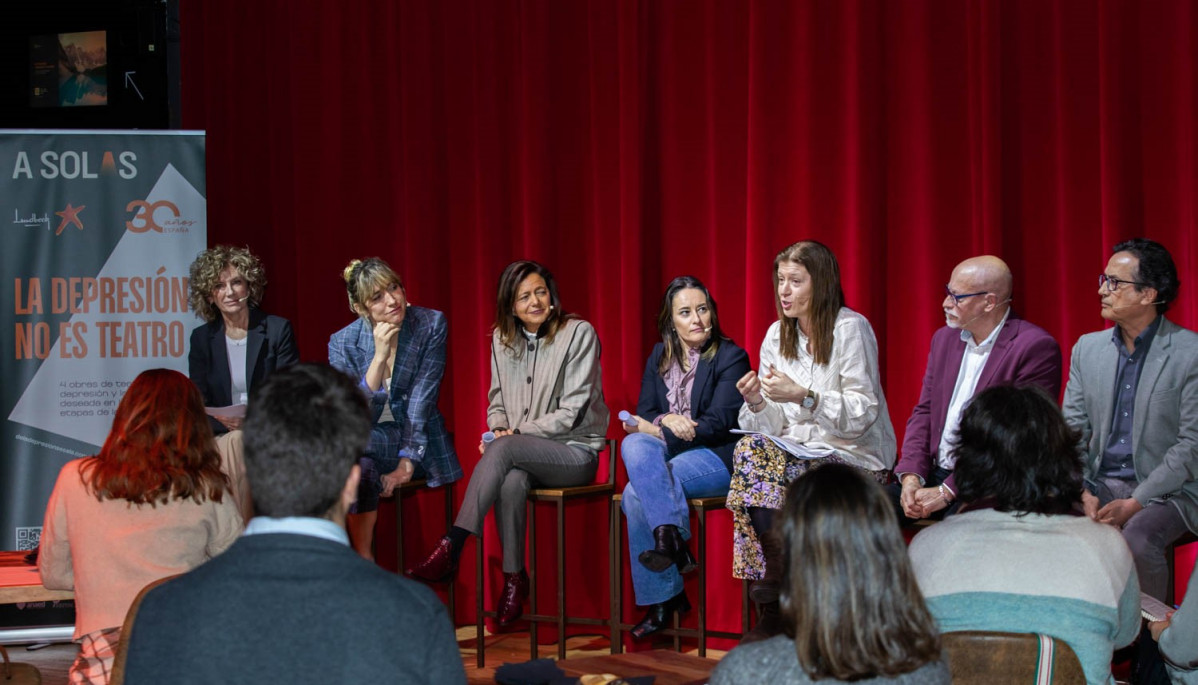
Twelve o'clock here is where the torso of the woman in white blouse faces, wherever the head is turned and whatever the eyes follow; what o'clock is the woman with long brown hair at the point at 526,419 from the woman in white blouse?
The woman with long brown hair is roughly at 2 o'clock from the woman in white blouse.

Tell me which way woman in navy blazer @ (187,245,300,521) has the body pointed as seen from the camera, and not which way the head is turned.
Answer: toward the camera

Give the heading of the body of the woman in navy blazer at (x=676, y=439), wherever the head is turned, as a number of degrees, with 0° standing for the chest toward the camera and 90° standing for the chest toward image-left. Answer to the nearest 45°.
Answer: approximately 45°

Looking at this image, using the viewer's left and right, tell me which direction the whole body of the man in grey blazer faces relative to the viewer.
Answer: facing the viewer and to the left of the viewer

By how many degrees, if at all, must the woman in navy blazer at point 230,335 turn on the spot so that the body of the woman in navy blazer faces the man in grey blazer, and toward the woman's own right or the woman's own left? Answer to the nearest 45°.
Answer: approximately 45° to the woman's own left

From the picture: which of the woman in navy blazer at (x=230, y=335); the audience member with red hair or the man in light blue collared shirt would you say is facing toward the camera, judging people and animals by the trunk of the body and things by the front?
the woman in navy blazer

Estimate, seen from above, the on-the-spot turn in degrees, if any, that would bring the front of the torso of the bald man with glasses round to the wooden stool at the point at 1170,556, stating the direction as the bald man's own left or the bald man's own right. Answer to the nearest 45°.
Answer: approximately 135° to the bald man's own left

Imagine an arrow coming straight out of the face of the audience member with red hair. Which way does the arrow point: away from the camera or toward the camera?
away from the camera

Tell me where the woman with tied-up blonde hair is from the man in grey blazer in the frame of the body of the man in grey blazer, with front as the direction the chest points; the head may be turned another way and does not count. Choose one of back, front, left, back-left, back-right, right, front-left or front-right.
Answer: front-right

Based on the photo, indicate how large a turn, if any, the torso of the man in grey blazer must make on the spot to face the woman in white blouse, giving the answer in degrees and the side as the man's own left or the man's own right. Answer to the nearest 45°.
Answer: approximately 45° to the man's own right

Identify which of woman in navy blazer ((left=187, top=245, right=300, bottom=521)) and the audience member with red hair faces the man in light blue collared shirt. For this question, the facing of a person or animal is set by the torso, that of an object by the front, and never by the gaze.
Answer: the woman in navy blazer

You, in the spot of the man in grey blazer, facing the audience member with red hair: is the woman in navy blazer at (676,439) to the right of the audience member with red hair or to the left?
right

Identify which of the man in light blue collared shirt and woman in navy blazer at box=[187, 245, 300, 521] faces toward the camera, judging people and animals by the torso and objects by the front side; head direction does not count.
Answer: the woman in navy blazer

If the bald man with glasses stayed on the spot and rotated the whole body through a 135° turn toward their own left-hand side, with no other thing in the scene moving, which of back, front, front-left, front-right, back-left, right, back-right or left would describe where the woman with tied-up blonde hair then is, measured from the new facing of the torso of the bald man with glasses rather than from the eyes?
back

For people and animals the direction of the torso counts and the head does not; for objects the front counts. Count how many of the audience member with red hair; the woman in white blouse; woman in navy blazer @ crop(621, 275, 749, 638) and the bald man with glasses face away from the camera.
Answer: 1

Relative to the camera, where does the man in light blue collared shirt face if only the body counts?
away from the camera

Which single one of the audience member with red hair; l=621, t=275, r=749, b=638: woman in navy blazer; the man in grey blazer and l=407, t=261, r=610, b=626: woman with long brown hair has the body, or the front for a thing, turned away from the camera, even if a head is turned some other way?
the audience member with red hair
